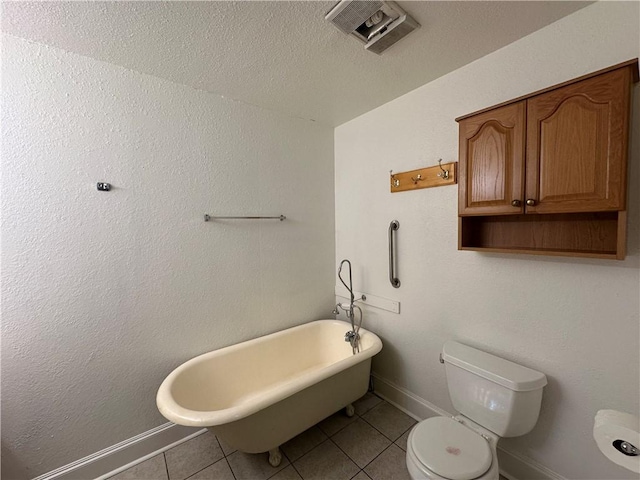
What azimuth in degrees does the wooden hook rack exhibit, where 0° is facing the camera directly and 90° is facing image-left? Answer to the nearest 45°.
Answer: approximately 45°

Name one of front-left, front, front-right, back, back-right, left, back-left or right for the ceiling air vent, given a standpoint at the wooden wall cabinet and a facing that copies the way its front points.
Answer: front

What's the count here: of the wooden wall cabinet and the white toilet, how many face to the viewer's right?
0

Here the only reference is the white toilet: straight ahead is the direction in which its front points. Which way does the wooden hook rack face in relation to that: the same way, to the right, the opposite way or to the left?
the same way

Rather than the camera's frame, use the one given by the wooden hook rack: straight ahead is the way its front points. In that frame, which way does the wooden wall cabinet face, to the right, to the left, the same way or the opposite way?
the same way

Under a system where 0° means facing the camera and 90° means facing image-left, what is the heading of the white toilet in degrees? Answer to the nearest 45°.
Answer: approximately 45°

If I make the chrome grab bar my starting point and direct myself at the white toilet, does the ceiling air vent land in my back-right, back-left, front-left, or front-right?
front-right

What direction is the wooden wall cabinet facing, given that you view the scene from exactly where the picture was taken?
facing the viewer and to the left of the viewer

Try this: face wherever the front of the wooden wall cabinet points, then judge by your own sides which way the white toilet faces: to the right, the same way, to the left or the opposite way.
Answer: the same way
